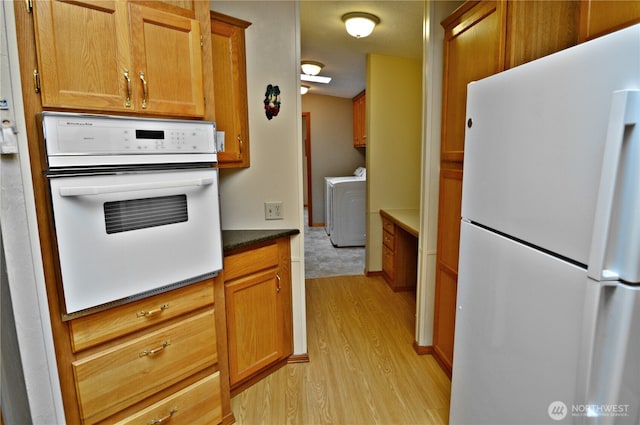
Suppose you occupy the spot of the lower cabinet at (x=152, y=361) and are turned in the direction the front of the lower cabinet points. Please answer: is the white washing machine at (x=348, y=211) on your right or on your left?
on your left

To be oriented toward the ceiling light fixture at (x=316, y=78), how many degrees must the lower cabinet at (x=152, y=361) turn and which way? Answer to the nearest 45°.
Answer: approximately 90° to its left

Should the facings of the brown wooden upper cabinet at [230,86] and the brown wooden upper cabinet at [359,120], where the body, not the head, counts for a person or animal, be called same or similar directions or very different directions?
very different directions

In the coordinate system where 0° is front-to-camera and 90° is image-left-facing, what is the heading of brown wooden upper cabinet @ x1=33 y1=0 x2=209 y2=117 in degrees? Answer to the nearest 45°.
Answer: approximately 315°

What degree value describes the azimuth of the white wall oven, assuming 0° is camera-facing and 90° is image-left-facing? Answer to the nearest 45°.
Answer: approximately 315°

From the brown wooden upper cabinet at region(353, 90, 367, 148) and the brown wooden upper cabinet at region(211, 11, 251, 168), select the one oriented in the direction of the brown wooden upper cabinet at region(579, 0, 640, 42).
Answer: the brown wooden upper cabinet at region(211, 11, 251, 168)

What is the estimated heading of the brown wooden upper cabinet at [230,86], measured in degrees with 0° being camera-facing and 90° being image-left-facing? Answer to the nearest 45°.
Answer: approximately 315°

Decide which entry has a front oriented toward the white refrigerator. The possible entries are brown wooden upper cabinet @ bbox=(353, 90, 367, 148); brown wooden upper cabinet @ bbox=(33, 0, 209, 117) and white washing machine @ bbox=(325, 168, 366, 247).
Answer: brown wooden upper cabinet @ bbox=(33, 0, 209, 117)
